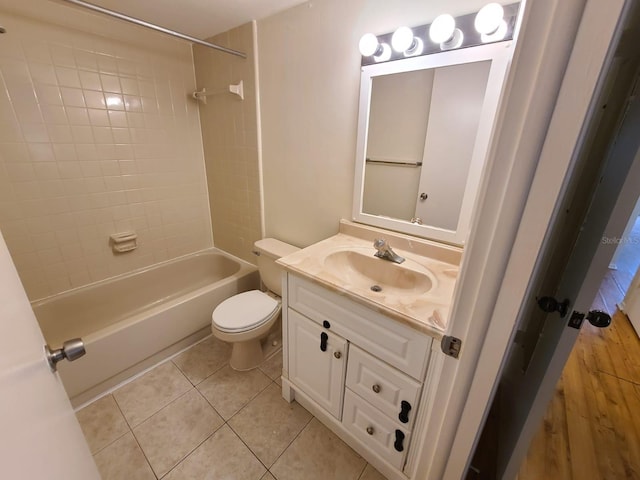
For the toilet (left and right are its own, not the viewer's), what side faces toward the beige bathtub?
right

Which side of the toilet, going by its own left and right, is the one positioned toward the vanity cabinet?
left

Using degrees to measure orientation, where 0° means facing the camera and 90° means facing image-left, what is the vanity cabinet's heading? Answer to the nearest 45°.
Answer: approximately 45°

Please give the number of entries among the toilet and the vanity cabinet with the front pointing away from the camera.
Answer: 0

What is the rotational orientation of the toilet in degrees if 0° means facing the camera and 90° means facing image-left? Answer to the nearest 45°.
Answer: approximately 45°

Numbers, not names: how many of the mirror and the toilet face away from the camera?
0

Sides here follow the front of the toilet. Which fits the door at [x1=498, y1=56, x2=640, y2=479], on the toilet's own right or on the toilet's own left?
on the toilet's own left
